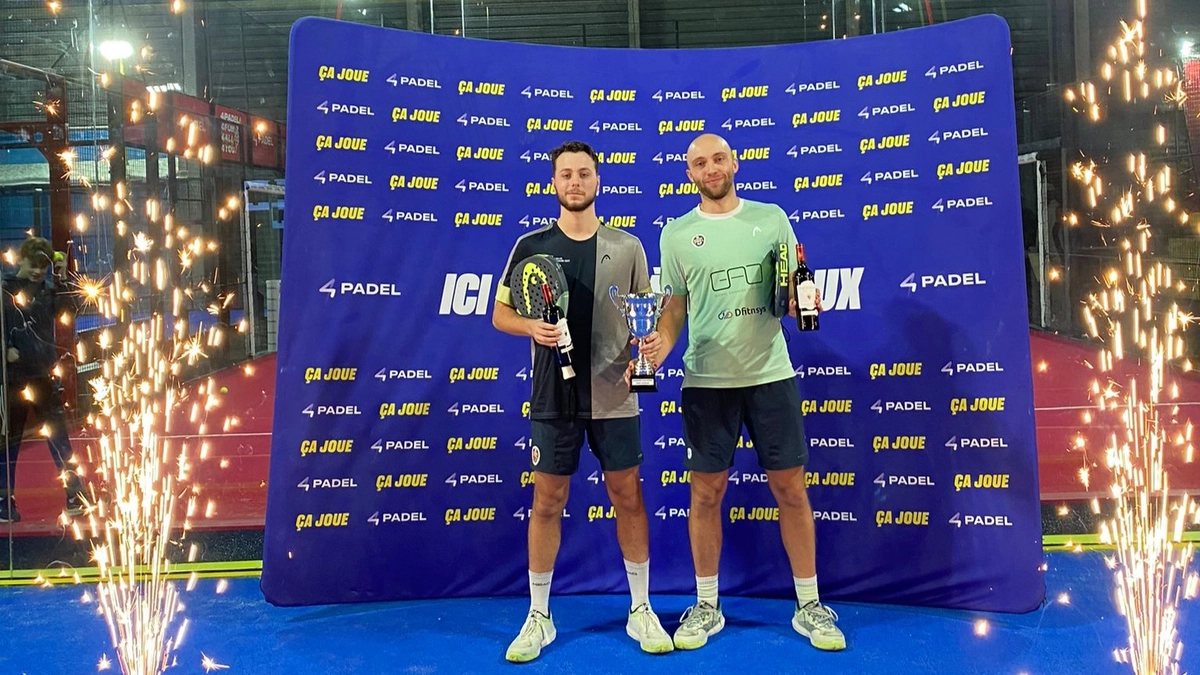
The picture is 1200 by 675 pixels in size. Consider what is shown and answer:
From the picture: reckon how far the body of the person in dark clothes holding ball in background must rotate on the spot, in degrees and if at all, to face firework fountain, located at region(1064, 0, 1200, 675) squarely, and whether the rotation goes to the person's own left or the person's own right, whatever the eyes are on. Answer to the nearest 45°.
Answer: approximately 90° to the person's own left

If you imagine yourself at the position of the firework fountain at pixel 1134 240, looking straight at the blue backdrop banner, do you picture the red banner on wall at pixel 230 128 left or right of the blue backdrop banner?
right

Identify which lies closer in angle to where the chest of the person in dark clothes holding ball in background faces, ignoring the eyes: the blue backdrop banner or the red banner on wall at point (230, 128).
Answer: the blue backdrop banner

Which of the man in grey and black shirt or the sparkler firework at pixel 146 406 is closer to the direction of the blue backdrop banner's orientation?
the man in grey and black shirt

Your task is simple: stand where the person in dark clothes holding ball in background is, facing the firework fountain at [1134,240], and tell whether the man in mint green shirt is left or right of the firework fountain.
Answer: right

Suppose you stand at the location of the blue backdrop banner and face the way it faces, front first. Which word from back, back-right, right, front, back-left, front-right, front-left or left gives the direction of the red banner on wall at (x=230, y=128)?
back-right

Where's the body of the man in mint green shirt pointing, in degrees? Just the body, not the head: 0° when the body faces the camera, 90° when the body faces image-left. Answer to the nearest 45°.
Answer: approximately 0°

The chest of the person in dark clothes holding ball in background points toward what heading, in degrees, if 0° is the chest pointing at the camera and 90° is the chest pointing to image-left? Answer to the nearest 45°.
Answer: approximately 0°
